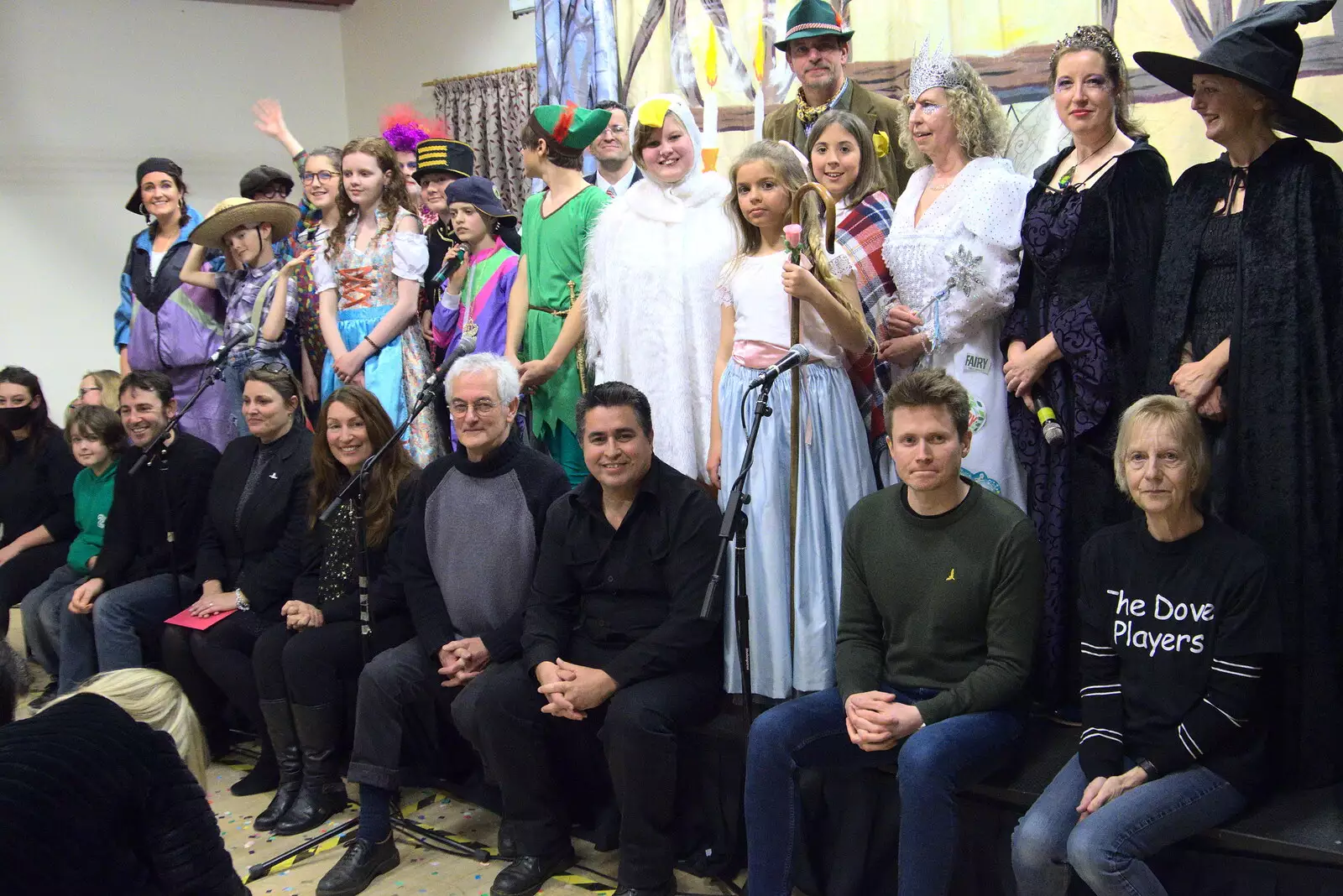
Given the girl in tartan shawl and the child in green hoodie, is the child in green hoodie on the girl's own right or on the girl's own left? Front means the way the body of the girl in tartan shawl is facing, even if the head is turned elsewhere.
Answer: on the girl's own right

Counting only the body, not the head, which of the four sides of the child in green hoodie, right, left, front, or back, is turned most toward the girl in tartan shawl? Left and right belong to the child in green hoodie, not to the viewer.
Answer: left

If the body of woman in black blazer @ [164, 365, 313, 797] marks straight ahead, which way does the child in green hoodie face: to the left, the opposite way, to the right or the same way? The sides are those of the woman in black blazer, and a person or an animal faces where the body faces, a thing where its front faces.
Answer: the same way

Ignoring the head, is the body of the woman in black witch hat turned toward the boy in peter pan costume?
no

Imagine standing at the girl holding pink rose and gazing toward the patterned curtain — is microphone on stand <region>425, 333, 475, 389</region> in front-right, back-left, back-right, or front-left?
front-left

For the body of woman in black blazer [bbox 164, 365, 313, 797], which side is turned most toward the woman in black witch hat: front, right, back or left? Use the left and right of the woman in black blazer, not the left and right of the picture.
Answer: left

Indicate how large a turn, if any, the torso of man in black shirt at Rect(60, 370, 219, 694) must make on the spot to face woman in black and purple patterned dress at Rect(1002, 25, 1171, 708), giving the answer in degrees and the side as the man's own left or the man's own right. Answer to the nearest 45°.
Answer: approximately 90° to the man's own left

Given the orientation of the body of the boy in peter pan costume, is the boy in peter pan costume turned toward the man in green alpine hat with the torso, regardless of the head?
no

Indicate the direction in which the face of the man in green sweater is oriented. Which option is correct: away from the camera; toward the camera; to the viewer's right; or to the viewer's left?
toward the camera

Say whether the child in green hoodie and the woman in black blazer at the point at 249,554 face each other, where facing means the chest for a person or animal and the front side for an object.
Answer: no

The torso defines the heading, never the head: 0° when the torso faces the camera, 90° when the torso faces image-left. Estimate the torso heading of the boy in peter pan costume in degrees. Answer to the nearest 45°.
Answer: approximately 45°

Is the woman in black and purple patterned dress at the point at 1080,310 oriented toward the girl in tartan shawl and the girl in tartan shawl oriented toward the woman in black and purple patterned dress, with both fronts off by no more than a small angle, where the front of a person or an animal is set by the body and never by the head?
no

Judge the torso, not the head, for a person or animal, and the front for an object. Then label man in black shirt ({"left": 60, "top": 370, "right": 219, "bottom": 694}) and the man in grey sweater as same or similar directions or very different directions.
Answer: same or similar directions

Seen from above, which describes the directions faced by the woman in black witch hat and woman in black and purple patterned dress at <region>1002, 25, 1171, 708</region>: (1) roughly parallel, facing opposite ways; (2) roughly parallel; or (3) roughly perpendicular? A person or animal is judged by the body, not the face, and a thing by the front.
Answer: roughly parallel

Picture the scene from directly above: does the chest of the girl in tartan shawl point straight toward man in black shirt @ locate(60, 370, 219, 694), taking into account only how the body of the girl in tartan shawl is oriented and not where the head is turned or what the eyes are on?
no

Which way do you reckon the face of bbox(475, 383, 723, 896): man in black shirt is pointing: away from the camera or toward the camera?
toward the camera

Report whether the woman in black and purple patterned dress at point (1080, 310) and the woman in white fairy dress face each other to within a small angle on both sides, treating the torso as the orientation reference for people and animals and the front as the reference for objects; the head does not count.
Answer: no

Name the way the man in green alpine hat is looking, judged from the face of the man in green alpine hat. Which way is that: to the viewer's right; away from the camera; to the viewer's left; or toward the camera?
toward the camera

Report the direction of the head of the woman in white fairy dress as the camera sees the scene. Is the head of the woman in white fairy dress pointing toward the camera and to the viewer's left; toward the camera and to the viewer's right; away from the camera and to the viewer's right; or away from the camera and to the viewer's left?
toward the camera and to the viewer's left

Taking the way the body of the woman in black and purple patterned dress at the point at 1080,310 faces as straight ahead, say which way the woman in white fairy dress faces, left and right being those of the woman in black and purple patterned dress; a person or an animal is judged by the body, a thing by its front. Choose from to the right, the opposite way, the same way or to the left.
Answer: the same way
